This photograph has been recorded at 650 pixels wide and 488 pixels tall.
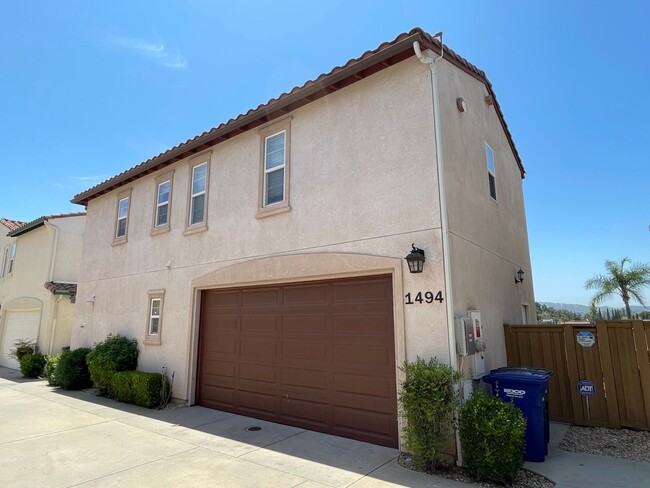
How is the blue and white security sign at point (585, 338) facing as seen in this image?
toward the camera

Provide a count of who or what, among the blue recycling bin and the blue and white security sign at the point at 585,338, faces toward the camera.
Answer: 2

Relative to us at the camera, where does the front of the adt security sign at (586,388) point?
facing the viewer

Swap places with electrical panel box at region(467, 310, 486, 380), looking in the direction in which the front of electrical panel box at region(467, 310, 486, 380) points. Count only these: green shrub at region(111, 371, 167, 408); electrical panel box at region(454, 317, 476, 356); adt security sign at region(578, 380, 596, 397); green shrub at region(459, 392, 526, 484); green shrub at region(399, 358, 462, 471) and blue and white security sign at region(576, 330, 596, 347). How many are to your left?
2

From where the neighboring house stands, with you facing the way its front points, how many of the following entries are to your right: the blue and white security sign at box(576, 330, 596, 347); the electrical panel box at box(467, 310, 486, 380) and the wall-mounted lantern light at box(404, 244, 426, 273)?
0

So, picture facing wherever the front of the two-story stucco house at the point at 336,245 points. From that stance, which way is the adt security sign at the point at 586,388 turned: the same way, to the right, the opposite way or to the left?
the same way

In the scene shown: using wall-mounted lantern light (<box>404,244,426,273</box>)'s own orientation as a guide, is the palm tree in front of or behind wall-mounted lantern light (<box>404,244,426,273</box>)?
behind

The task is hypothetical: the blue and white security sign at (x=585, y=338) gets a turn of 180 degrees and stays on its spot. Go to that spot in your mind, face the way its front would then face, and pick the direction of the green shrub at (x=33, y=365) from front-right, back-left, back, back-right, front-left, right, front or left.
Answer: left

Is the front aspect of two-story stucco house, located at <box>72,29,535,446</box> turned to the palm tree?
no

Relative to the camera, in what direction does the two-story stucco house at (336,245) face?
facing the viewer and to the left of the viewer

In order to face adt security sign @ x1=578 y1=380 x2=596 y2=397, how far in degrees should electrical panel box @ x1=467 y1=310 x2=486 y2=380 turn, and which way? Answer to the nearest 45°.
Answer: approximately 90° to its left

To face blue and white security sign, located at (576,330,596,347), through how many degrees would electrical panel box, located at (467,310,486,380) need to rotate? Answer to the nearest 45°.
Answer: approximately 90° to its left

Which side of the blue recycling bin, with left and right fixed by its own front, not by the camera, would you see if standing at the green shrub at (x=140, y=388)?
right

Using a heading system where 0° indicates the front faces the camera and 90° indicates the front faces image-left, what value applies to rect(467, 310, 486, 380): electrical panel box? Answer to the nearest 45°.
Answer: approximately 315°

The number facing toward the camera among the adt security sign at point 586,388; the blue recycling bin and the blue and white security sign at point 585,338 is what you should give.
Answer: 3

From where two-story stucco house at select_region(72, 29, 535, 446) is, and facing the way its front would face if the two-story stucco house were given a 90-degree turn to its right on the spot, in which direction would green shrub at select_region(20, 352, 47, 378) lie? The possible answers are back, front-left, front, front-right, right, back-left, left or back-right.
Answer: front

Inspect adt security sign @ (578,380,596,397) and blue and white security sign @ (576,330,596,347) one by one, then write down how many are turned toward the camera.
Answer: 2

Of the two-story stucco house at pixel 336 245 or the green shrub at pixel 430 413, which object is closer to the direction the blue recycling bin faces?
the green shrub

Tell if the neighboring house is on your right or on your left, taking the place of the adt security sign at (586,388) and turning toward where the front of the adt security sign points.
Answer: on your right
